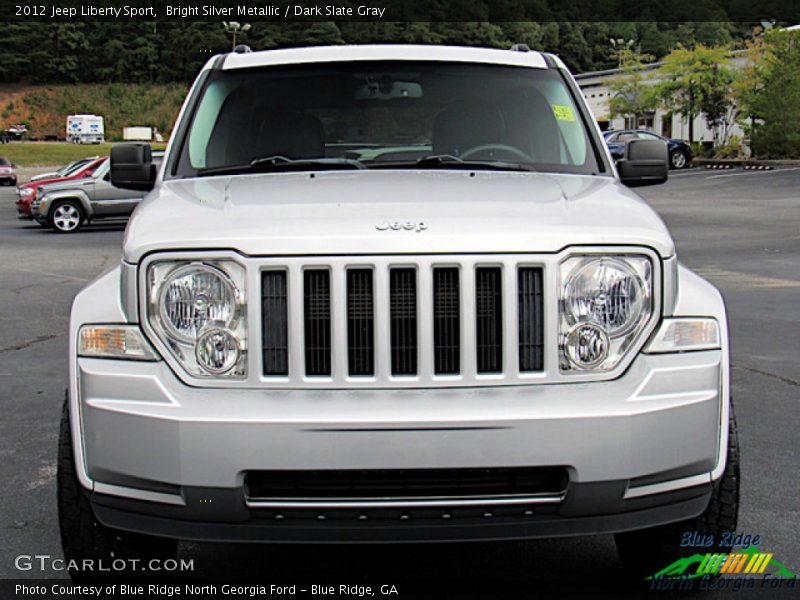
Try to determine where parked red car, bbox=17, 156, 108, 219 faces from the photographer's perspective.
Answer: facing the viewer and to the left of the viewer

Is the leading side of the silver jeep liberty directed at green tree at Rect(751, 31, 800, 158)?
no

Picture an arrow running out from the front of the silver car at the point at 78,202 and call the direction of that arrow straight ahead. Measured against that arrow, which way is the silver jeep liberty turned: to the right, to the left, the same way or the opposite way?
to the left

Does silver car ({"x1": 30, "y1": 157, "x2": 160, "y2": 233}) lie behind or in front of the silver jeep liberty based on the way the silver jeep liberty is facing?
behind

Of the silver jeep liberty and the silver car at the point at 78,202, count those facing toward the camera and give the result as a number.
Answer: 1

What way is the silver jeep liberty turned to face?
toward the camera

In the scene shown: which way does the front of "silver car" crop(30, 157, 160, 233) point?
to the viewer's left

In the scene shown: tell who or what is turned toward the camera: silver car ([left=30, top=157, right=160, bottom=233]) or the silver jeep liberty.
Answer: the silver jeep liberty

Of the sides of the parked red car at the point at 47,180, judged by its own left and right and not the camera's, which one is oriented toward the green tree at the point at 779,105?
back

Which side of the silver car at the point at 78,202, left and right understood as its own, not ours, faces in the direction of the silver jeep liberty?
left

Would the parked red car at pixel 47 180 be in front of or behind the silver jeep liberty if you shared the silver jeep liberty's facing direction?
behind

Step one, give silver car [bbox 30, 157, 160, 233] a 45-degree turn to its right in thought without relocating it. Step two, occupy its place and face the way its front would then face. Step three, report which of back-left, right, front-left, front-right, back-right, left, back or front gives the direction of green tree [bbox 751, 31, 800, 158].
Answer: right

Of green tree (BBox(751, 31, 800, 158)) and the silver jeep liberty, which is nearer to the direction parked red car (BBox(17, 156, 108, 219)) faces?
the silver jeep liberty
